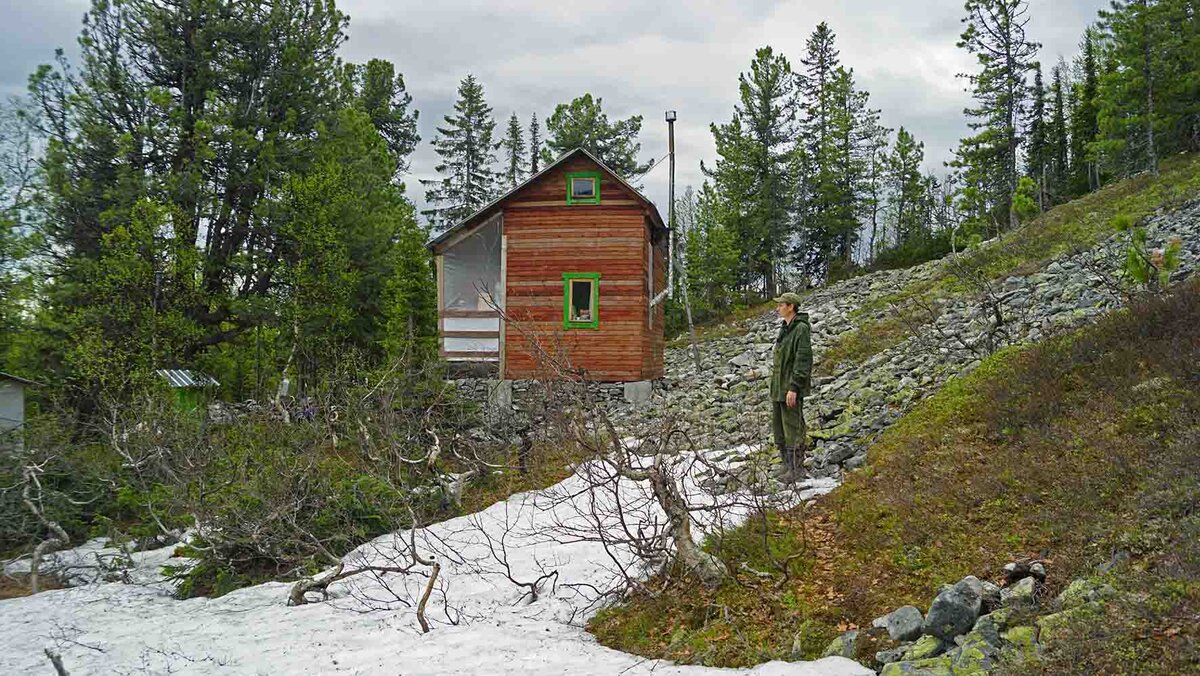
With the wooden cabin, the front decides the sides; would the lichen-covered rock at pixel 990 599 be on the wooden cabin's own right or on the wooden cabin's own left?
on the wooden cabin's own left

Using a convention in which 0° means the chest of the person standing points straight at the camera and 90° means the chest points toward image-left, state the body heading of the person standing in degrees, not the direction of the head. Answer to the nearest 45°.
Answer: approximately 90°

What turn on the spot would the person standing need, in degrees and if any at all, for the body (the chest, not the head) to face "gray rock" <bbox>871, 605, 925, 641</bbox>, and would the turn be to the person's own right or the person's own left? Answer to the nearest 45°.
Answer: approximately 90° to the person's own left

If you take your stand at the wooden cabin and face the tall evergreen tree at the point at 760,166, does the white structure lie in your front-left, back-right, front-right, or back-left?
back-left
